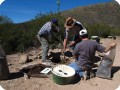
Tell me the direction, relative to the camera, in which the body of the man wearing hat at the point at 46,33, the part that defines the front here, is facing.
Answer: to the viewer's right

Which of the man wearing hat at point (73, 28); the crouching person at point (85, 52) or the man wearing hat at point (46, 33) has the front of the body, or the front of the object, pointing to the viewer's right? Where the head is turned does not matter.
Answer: the man wearing hat at point (46, 33)

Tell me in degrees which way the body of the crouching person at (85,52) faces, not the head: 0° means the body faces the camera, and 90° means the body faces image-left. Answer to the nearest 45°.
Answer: approximately 135°

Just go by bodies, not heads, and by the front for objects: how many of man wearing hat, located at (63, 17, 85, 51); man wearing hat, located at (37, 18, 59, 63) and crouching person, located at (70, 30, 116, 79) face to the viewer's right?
1

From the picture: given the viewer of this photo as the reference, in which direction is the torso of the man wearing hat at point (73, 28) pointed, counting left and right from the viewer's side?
facing the viewer and to the left of the viewer

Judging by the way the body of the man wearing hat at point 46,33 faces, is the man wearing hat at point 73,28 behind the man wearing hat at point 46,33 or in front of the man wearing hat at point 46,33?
in front

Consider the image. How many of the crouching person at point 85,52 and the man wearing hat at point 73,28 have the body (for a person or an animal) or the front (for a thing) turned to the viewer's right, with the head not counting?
0

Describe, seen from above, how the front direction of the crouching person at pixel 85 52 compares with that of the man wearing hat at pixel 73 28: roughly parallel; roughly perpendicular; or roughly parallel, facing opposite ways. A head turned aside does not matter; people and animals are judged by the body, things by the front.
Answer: roughly perpendicular

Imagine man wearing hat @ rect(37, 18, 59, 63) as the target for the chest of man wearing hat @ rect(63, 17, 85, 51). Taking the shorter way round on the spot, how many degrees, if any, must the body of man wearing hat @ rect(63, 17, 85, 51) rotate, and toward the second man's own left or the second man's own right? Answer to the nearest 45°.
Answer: approximately 45° to the second man's own right

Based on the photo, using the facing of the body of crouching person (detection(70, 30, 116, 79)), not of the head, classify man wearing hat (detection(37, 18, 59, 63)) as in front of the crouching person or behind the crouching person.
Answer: in front

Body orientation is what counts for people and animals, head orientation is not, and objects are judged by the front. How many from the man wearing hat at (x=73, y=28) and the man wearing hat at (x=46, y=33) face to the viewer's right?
1
